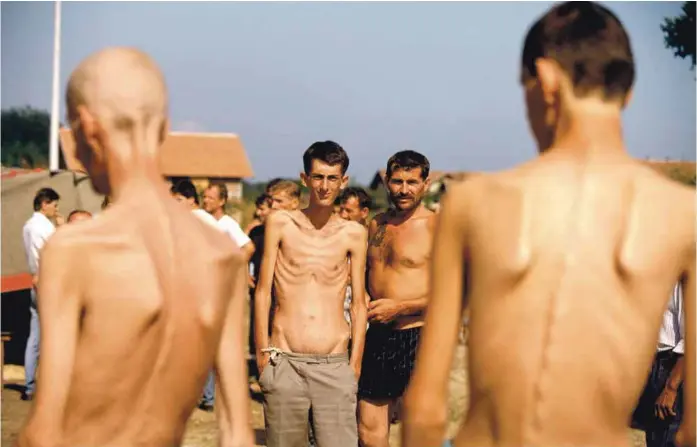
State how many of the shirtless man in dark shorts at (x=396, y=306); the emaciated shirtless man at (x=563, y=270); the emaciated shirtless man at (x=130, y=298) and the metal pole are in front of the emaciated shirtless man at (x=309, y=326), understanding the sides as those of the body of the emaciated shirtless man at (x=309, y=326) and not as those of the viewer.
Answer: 2

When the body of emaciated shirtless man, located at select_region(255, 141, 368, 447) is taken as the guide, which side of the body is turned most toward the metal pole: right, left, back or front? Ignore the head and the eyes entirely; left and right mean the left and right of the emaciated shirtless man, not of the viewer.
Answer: back

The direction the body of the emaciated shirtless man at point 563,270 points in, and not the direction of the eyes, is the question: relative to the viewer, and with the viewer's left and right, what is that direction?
facing away from the viewer

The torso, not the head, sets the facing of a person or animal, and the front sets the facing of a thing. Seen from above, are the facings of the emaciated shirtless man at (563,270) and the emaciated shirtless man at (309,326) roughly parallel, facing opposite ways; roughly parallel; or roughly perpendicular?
roughly parallel, facing opposite ways

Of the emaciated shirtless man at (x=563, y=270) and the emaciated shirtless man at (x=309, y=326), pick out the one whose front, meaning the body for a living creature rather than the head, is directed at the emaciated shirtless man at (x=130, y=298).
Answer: the emaciated shirtless man at (x=309, y=326)

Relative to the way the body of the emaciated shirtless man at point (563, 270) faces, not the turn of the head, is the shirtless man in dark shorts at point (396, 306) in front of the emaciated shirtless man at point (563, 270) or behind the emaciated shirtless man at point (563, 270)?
in front

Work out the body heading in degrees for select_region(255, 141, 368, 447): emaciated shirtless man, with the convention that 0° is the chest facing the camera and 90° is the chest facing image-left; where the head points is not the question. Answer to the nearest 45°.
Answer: approximately 0°

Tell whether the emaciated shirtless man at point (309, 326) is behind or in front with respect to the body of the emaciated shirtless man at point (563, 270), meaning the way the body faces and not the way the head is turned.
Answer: in front

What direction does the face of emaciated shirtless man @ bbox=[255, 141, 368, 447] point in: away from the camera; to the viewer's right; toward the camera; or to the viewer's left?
toward the camera

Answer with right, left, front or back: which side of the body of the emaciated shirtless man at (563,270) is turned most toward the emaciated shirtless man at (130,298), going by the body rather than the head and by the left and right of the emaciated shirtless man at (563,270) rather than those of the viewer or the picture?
left

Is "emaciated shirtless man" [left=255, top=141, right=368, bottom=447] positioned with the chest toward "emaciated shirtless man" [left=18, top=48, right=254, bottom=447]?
yes

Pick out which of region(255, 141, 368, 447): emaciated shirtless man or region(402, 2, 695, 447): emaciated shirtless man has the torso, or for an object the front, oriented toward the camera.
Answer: region(255, 141, 368, 447): emaciated shirtless man

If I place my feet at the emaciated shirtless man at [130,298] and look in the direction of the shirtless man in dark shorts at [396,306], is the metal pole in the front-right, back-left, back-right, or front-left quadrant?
front-left

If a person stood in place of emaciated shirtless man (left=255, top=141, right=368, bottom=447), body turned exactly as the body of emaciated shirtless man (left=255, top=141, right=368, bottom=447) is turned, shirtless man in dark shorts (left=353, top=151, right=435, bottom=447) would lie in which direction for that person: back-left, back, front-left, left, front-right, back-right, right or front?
back-left

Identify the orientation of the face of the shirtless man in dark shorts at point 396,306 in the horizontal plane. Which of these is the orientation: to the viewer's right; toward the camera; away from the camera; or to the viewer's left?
toward the camera

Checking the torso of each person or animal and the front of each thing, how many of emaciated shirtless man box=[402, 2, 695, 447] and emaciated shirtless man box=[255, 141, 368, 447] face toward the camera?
1
